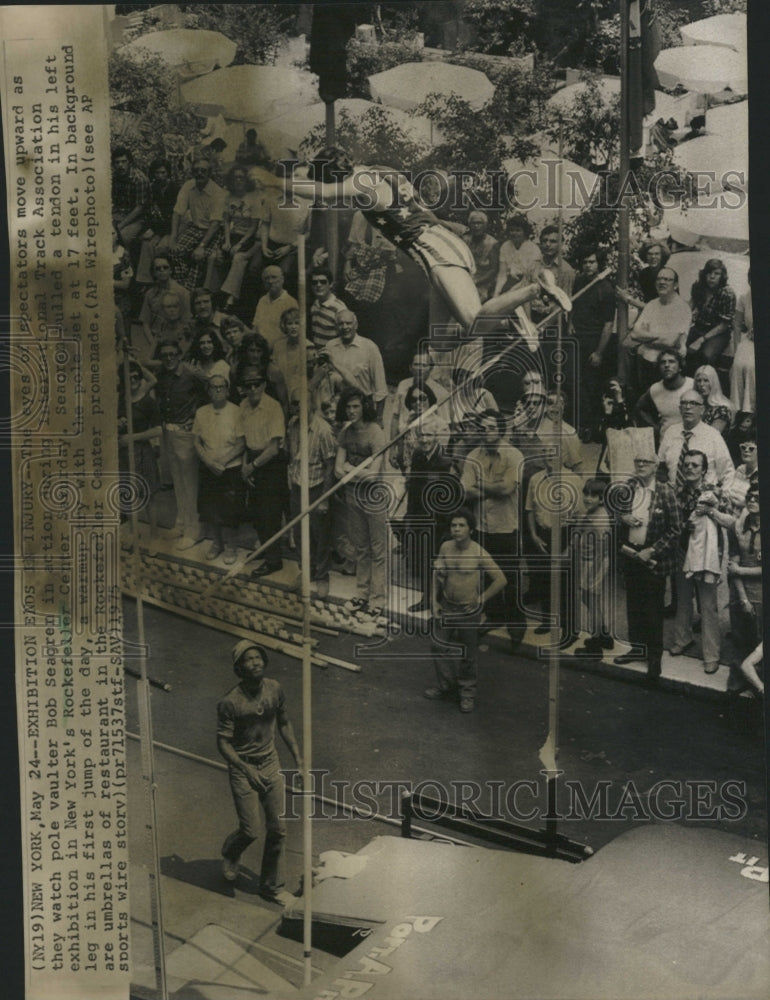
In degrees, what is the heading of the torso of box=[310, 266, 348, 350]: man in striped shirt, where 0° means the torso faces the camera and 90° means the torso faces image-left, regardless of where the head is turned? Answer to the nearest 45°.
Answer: approximately 0°

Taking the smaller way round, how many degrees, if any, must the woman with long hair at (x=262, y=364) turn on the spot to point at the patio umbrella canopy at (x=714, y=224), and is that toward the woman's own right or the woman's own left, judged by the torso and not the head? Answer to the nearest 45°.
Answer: approximately 90° to the woman's own left

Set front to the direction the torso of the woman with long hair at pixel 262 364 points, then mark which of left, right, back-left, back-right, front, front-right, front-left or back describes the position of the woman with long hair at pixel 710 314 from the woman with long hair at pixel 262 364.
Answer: left

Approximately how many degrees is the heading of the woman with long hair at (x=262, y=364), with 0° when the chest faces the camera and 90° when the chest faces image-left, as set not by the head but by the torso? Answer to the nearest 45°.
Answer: approximately 0°

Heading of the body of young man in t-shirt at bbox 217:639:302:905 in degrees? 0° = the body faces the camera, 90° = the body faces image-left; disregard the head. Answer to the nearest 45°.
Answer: approximately 315°

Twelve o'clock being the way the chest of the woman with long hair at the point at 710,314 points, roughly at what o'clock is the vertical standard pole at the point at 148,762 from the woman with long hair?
The vertical standard pole is roughly at 1 o'clock from the woman with long hair.

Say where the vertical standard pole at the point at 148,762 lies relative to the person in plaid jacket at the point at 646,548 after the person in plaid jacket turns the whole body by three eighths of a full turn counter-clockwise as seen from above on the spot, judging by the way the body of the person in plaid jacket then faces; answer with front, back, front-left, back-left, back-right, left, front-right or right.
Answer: back
